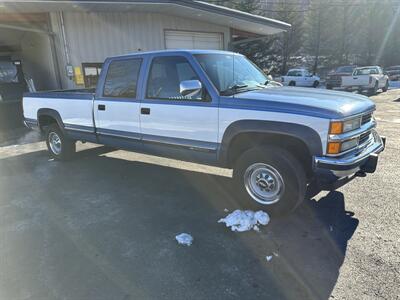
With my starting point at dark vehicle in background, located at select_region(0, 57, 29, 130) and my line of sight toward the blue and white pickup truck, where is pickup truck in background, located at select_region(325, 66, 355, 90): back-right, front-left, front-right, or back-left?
front-left

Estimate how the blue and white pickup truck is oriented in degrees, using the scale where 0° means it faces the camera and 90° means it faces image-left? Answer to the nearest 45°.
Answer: approximately 315°

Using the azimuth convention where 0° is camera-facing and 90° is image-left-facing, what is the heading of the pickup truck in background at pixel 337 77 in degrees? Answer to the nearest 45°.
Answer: approximately 45°

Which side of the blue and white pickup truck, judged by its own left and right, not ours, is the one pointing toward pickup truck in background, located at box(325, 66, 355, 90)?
left

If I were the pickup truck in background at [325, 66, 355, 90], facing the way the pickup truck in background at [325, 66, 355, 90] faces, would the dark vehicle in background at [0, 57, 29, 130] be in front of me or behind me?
in front

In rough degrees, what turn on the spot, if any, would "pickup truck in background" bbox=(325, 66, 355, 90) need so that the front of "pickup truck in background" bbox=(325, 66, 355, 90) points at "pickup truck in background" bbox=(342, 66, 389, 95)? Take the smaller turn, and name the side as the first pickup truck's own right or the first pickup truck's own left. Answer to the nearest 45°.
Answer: approximately 90° to the first pickup truck's own left

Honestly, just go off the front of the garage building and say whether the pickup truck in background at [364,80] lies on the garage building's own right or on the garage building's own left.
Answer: on the garage building's own left

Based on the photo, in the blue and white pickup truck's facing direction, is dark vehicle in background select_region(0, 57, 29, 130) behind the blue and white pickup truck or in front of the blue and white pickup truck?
behind

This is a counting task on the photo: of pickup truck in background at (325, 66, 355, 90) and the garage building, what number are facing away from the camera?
0

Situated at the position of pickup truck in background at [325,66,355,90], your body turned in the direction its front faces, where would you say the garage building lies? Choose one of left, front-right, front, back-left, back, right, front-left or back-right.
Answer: front

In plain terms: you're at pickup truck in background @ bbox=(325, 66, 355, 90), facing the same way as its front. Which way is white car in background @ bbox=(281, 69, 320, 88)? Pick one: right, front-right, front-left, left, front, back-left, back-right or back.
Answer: right

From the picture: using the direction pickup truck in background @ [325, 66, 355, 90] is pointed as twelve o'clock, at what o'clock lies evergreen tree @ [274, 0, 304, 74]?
The evergreen tree is roughly at 4 o'clock from the pickup truck in background.
